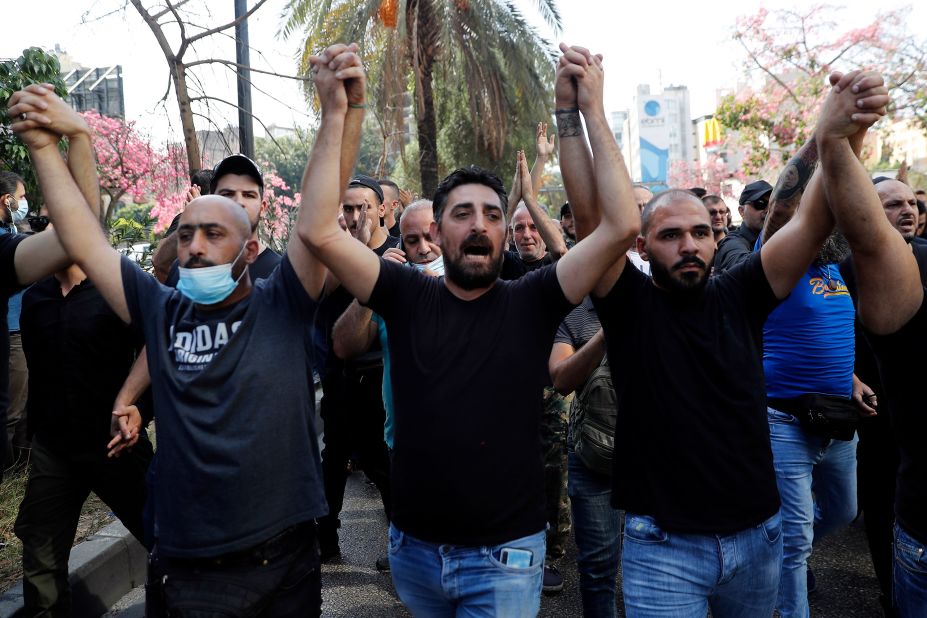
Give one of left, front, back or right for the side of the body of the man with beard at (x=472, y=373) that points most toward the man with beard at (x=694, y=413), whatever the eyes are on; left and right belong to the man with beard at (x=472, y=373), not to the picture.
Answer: left

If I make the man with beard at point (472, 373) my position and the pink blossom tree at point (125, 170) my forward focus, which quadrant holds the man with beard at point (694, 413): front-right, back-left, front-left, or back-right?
back-right

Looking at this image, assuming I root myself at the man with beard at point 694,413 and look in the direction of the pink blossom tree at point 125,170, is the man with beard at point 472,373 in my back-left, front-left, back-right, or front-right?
front-left

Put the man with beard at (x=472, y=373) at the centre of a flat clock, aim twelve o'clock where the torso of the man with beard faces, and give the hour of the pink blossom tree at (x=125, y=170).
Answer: The pink blossom tree is roughly at 5 o'clock from the man with beard.

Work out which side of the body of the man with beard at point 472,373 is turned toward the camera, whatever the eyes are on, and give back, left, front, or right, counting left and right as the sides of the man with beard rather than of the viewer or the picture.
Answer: front

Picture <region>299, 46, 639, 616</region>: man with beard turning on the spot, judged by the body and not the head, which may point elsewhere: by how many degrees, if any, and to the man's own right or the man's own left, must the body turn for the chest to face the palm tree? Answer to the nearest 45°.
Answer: approximately 180°
